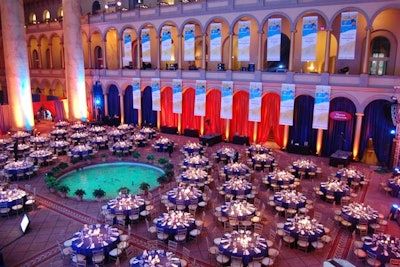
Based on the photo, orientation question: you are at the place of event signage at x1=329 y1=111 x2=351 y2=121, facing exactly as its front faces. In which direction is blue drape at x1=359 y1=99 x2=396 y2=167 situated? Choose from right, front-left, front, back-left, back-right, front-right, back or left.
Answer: left

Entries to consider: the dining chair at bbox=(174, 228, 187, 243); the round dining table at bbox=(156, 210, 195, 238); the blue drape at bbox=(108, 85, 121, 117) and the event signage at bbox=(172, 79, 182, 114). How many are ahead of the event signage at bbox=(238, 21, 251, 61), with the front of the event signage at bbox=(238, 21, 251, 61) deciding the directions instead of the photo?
2

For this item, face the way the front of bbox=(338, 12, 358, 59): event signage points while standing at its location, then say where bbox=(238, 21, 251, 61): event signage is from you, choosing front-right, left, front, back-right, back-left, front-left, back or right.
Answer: right

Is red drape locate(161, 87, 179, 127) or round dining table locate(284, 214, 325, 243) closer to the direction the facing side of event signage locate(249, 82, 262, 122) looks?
the round dining table

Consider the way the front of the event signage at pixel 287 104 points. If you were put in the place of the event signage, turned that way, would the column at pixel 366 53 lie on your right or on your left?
on your left

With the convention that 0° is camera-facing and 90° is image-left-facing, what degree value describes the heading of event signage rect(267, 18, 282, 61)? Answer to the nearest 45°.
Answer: approximately 0°
